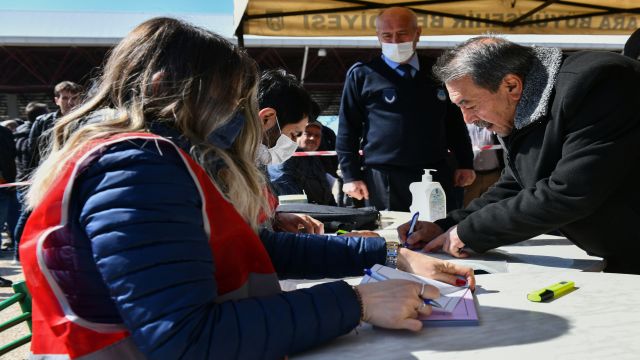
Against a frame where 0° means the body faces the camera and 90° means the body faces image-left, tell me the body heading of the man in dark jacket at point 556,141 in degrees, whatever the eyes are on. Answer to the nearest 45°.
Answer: approximately 90°

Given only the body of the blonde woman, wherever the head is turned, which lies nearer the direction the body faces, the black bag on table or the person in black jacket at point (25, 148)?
the black bag on table

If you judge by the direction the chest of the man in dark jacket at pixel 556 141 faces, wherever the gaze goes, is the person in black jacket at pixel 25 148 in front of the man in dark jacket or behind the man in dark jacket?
in front

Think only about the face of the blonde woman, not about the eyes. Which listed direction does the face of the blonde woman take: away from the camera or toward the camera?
away from the camera

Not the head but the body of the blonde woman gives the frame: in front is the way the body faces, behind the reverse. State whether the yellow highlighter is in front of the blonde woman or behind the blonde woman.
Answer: in front

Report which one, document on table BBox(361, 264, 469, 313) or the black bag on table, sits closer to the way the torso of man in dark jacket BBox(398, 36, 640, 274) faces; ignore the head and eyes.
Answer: the black bag on table

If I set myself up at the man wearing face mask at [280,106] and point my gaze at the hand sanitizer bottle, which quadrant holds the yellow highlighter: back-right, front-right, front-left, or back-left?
front-right

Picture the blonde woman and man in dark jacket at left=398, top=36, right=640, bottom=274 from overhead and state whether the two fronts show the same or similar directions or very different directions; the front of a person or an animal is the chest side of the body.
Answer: very different directions

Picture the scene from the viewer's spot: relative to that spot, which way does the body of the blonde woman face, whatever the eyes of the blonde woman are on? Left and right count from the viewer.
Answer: facing to the right of the viewer

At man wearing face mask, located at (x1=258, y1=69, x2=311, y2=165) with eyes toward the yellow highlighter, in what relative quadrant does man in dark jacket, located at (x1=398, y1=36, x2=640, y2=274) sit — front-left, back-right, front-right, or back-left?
front-left

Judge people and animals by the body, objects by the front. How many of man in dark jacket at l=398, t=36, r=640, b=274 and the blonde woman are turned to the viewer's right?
1
